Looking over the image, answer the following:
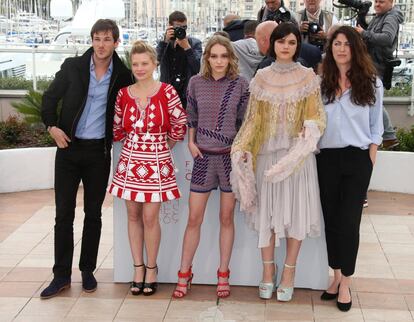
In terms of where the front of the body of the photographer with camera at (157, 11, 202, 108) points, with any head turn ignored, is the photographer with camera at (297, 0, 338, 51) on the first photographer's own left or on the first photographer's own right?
on the first photographer's own left

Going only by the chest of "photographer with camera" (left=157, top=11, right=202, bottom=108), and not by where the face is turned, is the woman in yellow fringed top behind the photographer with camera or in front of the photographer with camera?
in front

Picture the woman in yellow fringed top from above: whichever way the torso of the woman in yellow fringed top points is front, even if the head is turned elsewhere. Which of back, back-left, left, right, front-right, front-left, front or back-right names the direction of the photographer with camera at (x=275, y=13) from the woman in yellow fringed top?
back

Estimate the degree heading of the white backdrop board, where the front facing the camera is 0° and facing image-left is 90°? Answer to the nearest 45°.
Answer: approximately 0°

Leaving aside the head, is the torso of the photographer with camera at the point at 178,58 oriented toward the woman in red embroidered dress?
yes
